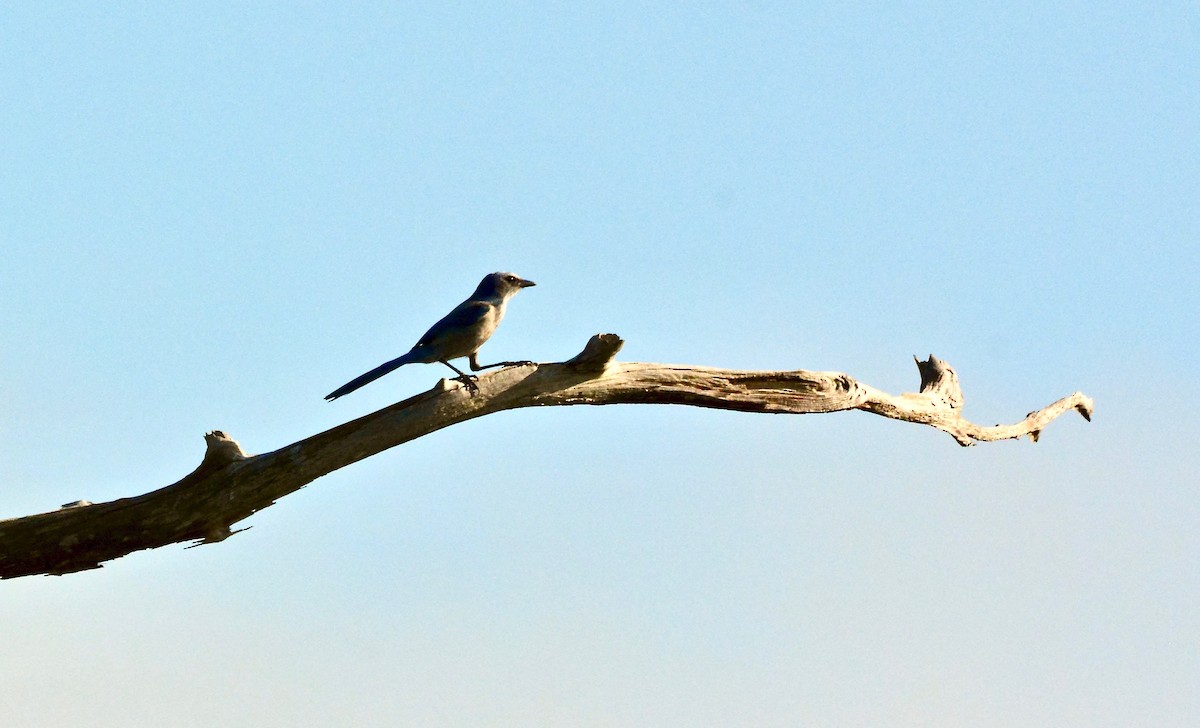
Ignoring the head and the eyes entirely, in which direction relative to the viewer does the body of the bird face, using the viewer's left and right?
facing to the right of the viewer
